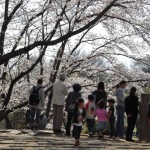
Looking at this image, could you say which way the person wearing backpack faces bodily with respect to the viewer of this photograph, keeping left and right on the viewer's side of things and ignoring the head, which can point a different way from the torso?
facing away from the viewer and to the right of the viewer

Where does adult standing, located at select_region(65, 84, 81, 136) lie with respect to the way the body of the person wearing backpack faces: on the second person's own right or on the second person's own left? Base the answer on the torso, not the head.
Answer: on the second person's own right
